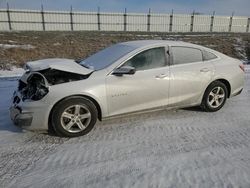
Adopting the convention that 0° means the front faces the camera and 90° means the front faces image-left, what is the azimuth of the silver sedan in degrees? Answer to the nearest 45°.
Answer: approximately 45°

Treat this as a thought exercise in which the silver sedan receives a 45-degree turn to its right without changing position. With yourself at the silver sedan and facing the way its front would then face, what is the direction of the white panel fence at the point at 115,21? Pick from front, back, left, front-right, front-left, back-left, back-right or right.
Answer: right
